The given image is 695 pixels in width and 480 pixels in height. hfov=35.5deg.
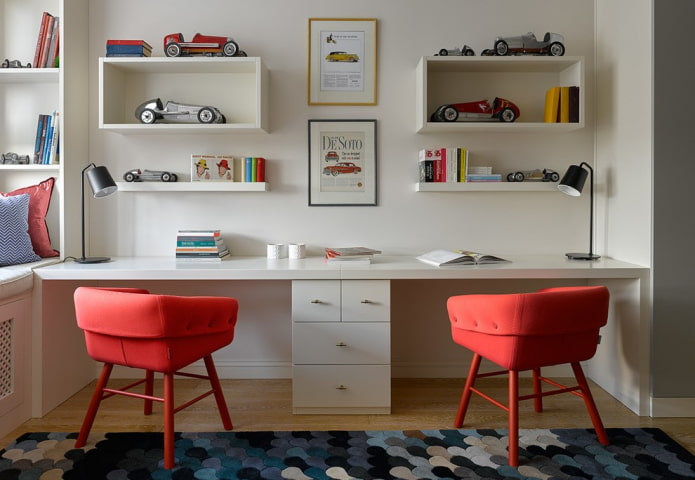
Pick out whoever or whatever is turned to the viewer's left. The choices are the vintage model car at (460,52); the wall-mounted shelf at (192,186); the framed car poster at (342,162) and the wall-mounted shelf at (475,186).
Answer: the vintage model car

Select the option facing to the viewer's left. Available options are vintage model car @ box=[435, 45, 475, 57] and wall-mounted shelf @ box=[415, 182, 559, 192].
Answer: the vintage model car

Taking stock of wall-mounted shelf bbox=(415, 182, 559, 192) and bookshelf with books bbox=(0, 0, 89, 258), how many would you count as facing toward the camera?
2

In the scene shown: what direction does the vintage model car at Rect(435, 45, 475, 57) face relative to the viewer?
to the viewer's left

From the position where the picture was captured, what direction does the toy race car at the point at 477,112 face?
facing to the left of the viewer
